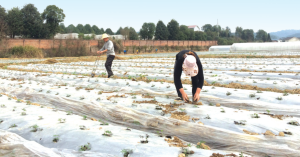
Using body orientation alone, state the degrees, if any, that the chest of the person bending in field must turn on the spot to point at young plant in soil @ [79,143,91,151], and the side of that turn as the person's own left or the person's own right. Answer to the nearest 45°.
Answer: approximately 45° to the person's own right

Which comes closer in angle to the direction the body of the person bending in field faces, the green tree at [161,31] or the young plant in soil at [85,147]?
the young plant in soil

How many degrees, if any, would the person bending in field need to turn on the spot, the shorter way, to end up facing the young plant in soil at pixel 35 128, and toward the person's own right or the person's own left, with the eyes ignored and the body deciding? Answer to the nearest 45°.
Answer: approximately 45° to the person's own right

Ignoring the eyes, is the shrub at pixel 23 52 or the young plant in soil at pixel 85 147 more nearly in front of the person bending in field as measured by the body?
the young plant in soil

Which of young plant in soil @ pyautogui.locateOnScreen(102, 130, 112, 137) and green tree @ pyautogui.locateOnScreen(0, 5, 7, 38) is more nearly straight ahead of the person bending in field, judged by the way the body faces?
the young plant in soil

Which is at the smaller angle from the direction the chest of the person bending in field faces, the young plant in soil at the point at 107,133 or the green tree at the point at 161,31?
the young plant in soil

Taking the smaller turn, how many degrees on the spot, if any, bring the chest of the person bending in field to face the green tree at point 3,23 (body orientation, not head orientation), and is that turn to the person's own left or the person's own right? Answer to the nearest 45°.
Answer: approximately 135° to the person's own right

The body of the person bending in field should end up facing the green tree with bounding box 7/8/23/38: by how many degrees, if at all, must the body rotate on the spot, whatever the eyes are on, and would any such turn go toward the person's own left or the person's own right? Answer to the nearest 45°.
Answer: approximately 135° to the person's own right

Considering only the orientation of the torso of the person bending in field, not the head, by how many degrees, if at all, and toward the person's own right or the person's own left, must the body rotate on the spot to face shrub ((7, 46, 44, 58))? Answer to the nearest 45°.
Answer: approximately 135° to the person's own right

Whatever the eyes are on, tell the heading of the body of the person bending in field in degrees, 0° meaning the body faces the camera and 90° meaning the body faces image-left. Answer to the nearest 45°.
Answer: approximately 0°

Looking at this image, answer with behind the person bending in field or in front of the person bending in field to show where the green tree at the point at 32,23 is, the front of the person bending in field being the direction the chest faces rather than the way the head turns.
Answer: behind

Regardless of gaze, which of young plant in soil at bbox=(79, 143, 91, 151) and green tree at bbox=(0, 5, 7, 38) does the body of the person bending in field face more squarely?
the young plant in soil

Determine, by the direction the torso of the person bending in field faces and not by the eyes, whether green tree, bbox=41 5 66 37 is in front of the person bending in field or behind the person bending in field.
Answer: behind
